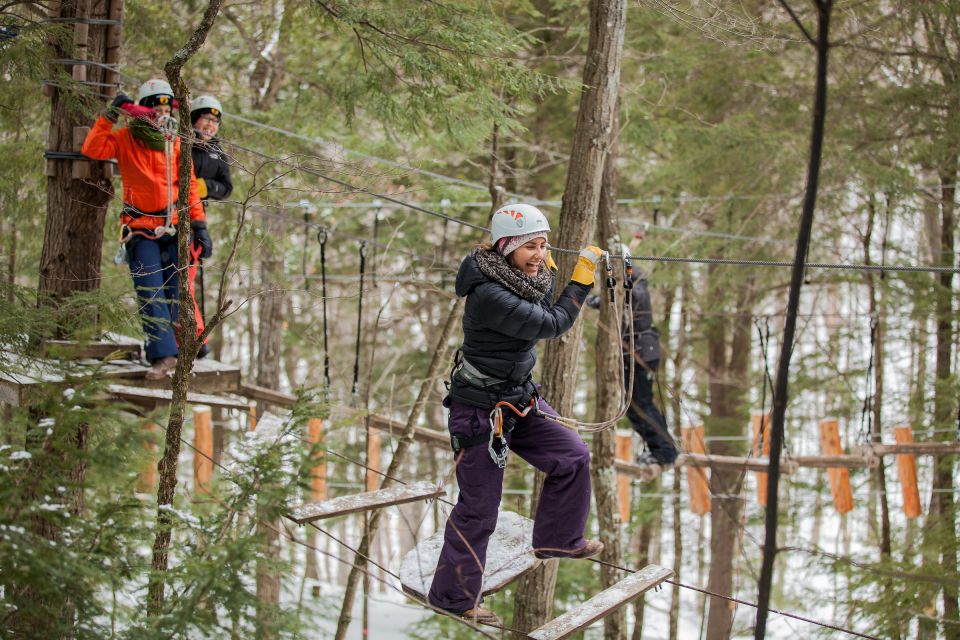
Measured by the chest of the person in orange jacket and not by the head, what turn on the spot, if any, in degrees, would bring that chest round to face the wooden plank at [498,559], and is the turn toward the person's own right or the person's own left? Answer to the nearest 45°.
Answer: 0° — they already face it

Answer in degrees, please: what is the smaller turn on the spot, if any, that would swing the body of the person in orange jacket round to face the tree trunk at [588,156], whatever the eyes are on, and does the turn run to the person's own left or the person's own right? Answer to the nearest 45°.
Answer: approximately 45° to the person's own left

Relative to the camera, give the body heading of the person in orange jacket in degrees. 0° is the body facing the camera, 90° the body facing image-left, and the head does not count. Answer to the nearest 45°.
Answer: approximately 315°

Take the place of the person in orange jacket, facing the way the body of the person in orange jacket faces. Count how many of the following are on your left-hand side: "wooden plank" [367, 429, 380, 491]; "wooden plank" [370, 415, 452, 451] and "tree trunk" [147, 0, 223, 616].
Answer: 2

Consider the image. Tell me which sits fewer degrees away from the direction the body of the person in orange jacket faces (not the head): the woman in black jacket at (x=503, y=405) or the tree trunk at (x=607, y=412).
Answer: the woman in black jacket

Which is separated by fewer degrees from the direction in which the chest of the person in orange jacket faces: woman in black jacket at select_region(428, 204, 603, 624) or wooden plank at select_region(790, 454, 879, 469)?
the woman in black jacket

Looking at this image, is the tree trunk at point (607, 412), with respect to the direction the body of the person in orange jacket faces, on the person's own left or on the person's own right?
on the person's own left

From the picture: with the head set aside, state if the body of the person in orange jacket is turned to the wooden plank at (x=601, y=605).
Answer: yes
